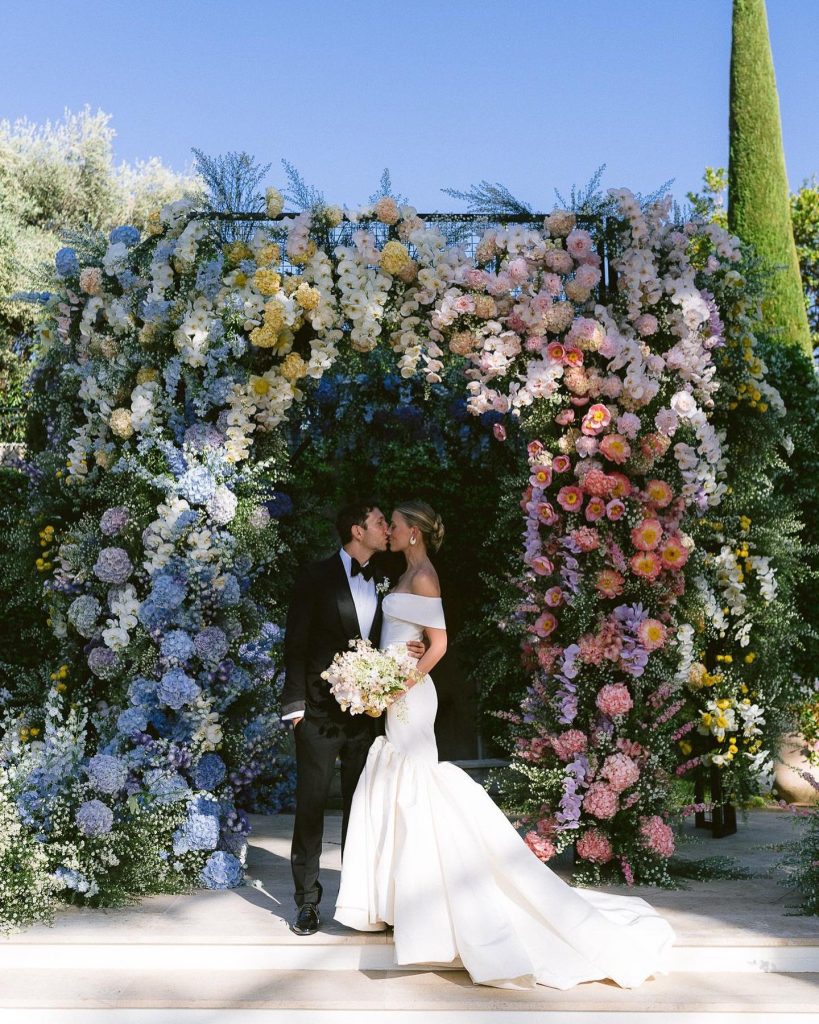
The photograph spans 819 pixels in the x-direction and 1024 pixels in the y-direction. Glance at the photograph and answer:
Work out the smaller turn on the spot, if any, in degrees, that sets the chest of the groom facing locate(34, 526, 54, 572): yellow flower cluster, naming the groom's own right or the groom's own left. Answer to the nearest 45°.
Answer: approximately 180°

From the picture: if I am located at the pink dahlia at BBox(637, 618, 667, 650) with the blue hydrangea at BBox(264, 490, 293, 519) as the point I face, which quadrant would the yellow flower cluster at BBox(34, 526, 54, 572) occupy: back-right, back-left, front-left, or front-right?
front-left

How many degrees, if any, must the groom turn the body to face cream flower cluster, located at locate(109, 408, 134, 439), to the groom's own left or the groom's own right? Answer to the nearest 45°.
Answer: approximately 180°

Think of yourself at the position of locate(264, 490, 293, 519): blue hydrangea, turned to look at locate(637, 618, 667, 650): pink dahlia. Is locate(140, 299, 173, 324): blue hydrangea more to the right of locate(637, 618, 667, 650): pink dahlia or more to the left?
right

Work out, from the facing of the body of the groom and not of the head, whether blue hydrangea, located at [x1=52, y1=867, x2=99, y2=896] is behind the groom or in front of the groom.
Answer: behind

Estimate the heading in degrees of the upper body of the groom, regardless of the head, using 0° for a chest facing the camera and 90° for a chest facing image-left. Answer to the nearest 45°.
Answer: approximately 315°

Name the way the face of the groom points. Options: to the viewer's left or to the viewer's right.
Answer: to the viewer's right

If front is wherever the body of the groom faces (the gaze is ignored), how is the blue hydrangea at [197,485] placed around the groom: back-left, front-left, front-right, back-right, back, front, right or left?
back

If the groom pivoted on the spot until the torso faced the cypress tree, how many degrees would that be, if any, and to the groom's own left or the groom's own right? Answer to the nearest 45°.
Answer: approximately 90° to the groom's own left
